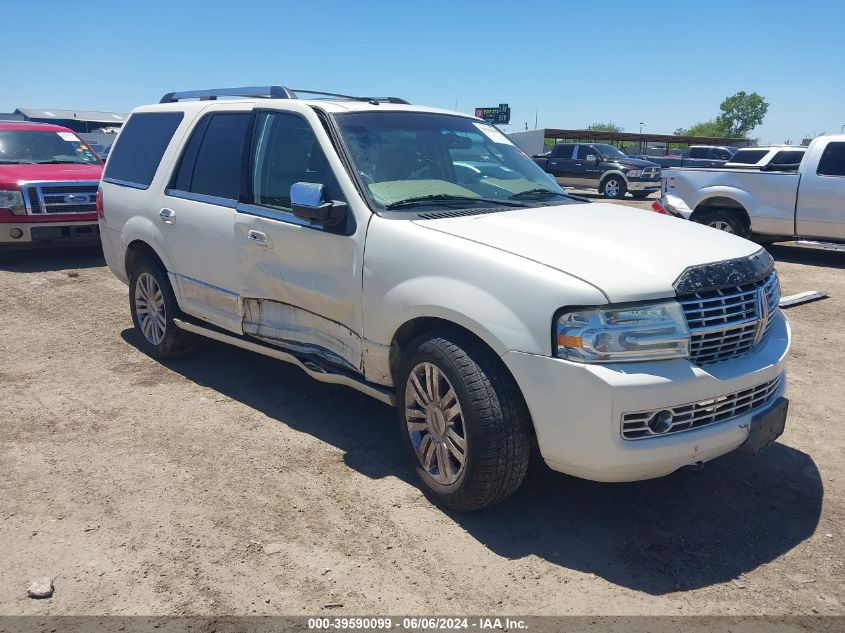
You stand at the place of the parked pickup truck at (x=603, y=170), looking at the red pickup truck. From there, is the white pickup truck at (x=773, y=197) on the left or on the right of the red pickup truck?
left

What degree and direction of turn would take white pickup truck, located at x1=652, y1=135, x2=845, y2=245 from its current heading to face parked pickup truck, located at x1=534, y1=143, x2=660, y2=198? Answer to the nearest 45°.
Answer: approximately 90° to its left

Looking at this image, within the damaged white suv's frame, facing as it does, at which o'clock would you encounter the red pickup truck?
The red pickup truck is roughly at 6 o'clock from the damaged white suv.

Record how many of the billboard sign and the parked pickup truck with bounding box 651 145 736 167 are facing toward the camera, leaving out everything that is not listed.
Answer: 1

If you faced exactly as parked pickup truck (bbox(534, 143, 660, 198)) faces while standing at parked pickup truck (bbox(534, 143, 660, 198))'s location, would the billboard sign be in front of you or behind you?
behind

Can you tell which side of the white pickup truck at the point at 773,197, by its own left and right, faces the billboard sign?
left

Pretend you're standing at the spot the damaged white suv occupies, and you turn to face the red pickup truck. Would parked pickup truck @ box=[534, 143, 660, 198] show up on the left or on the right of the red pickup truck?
right

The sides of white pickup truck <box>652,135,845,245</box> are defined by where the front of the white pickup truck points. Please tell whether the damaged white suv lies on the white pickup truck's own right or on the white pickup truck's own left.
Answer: on the white pickup truck's own right

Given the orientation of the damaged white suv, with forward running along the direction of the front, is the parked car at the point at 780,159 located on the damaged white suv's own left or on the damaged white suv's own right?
on the damaged white suv's own left

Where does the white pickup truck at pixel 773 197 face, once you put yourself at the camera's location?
facing to the right of the viewer

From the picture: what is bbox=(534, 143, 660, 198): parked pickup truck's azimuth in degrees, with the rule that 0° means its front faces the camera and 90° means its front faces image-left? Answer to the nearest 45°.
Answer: approximately 315°
